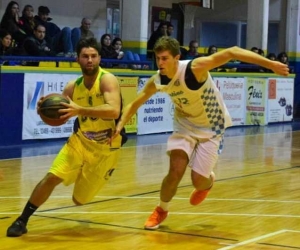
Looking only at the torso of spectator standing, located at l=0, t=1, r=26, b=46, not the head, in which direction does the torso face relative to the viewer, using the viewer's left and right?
facing the viewer and to the right of the viewer

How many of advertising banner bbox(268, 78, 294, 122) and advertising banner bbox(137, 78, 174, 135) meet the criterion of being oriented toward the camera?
2

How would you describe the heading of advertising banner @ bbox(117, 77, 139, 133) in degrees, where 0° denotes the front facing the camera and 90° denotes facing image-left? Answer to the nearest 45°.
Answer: approximately 0°

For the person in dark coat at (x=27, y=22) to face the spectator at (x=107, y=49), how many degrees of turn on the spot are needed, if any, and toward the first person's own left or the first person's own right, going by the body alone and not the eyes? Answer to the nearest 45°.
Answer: approximately 90° to the first person's own left

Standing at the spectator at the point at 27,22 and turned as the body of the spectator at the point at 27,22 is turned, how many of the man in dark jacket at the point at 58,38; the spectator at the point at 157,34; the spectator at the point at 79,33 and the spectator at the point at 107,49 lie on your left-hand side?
4

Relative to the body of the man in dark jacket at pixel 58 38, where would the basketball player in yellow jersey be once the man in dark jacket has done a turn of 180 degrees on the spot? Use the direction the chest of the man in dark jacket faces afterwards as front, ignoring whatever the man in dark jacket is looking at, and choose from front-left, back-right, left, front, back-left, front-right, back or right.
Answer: back-left

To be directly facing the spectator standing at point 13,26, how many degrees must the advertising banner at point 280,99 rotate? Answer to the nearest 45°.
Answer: approximately 45° to its right

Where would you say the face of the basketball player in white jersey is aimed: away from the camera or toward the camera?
toward the camera

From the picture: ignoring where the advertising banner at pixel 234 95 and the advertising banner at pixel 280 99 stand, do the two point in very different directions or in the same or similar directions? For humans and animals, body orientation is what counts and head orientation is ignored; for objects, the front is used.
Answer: same or similar directions

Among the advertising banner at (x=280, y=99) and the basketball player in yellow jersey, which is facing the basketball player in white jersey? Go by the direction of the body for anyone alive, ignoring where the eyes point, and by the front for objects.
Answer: the advertising banner

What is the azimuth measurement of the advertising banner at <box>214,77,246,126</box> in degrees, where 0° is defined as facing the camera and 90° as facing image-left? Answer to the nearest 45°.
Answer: approximately 0°

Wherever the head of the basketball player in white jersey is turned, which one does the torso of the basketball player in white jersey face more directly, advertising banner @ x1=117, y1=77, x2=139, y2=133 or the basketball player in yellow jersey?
the basketball player in yellow jersey

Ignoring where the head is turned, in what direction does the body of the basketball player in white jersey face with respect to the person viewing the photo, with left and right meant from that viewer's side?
facing the viewer and to the left of the viewer

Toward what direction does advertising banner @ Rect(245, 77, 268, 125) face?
toward the camera

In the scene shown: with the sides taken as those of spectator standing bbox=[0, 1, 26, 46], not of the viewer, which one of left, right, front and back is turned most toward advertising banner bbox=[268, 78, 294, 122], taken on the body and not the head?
left

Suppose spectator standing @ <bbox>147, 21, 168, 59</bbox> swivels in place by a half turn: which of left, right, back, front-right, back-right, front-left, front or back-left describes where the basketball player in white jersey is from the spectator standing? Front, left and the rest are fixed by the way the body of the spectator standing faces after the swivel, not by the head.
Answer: back-left

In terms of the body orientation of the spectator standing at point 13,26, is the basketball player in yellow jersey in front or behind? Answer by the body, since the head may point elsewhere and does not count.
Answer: in front
